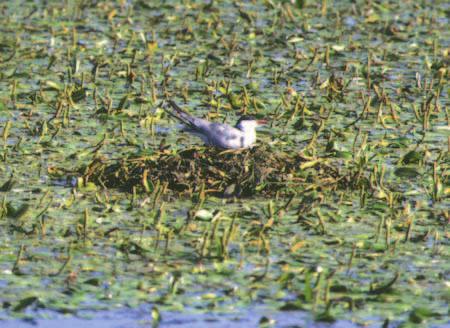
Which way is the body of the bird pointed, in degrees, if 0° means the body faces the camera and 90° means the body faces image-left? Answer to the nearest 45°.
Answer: approximately 270°
